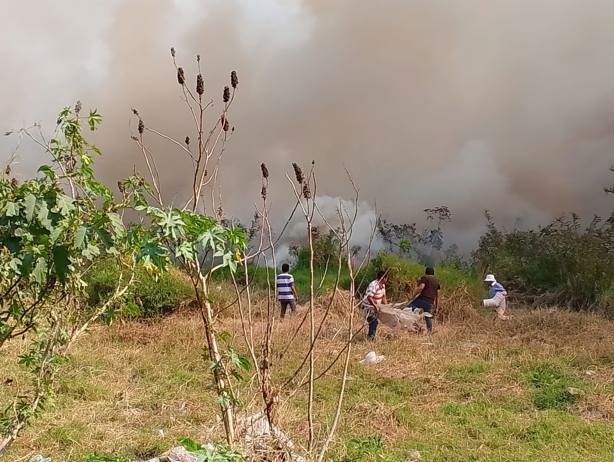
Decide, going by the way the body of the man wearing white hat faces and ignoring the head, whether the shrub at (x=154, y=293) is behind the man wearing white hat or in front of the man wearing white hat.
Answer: in front

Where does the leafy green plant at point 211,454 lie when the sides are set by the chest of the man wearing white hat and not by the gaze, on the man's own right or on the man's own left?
on the man's own left

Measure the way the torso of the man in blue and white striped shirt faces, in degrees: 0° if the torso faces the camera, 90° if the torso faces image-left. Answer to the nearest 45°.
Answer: approximately 180°

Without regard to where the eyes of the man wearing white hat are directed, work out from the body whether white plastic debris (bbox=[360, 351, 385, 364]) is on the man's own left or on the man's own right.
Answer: on the man's own left

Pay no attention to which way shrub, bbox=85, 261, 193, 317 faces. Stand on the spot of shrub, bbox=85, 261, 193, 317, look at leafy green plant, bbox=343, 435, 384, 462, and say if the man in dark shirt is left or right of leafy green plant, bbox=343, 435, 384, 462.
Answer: left

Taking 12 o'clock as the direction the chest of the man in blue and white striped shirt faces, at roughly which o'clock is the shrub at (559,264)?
The shrub is roughly at 2 o'clock from the man in blue and white striped shirt.

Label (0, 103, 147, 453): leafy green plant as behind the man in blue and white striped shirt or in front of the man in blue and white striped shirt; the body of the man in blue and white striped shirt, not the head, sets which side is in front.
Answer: behind

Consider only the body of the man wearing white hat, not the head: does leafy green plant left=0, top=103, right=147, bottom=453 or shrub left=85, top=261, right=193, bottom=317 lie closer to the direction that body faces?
the shrub

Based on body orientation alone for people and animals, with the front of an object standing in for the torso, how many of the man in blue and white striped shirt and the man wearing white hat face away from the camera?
1

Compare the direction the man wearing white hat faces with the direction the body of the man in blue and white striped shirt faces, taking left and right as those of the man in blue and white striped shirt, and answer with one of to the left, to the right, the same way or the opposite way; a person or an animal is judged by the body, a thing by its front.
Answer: to the left

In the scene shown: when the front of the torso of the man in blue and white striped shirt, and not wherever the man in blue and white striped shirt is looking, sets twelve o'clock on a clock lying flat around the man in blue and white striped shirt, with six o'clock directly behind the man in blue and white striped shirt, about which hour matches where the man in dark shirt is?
The man in dark shirt is roughly at 4 o'clock from the man in blue and white striped shirt.

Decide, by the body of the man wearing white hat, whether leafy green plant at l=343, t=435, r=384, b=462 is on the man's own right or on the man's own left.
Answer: on the man's own left

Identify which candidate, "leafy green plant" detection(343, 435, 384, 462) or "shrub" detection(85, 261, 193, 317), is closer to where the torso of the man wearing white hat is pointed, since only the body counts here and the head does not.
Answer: the shrub

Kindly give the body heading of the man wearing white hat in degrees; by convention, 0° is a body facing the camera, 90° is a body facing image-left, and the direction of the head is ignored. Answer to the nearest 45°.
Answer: approximately 90°
